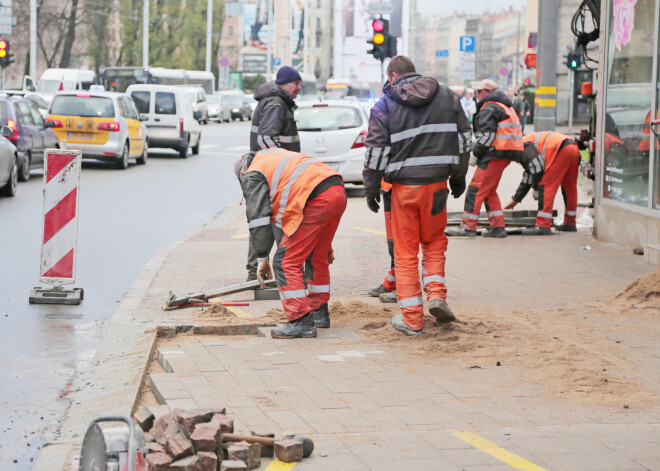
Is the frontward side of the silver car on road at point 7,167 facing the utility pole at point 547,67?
no

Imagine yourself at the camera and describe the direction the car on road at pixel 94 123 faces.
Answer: facing away from the viewer and to the right of the viewer

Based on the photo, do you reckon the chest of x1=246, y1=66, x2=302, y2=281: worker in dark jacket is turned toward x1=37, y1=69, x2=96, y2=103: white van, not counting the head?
no

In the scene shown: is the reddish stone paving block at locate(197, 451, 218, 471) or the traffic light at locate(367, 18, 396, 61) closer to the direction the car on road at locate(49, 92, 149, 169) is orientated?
the traffic light

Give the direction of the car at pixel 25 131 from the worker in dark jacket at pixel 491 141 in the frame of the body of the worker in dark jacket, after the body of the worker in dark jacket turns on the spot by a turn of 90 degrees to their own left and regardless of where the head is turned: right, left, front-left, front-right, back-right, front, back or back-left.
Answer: back-right

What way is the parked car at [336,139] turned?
away from the camera

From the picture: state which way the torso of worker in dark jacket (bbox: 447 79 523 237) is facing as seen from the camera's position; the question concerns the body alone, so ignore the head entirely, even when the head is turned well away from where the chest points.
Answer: to the viewer's left

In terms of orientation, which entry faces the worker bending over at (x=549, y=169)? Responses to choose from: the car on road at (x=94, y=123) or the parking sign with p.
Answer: the parking sign with p

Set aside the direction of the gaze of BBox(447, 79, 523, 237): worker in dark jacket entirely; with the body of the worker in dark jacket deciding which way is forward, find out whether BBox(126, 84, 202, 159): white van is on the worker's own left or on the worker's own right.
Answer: on the worker's own right

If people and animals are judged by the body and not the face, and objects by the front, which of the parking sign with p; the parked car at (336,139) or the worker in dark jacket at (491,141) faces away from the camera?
the parked car

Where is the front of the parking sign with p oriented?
toward the camera

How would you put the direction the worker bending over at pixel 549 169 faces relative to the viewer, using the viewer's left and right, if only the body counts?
facing to the left of the viewer

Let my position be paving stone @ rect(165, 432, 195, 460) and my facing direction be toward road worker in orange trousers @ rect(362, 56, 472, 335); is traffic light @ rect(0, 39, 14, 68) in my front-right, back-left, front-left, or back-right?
front-left

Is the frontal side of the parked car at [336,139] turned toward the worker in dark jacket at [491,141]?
no

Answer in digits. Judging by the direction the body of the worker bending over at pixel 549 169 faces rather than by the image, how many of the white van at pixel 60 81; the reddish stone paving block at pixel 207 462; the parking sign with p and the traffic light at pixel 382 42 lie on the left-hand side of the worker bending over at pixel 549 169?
1
